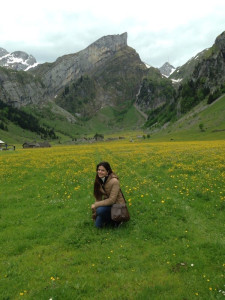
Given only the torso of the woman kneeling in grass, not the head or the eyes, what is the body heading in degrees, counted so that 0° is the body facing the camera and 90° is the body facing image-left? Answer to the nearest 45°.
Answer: approximately 45°
